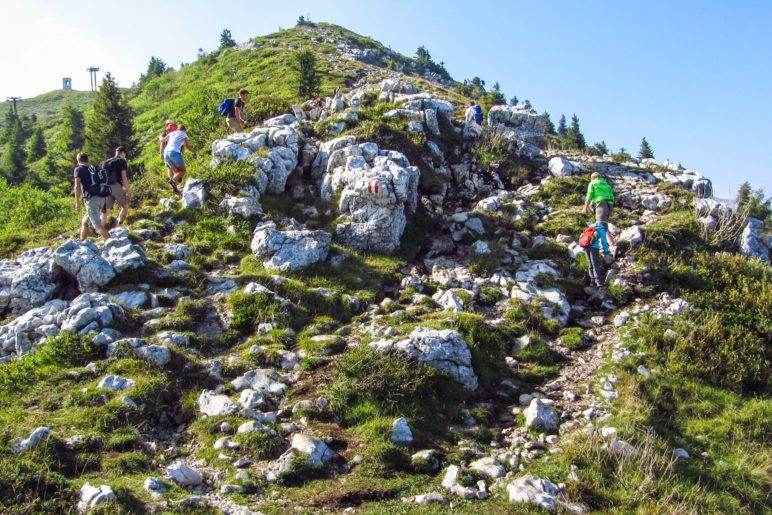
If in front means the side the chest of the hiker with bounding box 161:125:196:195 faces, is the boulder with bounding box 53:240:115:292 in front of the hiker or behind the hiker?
behind

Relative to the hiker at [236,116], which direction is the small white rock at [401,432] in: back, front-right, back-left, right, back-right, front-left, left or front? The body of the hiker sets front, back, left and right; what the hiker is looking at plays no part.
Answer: right

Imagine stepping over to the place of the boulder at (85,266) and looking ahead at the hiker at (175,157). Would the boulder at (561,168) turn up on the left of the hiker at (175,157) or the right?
right

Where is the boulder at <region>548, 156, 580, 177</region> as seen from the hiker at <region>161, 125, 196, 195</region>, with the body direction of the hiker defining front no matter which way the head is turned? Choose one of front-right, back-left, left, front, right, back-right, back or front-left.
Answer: front-right

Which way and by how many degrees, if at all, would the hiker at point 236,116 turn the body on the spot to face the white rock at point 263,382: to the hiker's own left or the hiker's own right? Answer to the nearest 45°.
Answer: approximately 90° to the hiker's own right

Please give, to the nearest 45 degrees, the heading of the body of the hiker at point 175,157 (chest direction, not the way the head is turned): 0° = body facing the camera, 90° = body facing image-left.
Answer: approximately 225°

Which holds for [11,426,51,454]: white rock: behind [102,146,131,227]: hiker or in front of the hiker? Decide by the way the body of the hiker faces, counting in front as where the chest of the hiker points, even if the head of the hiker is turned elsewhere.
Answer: behind

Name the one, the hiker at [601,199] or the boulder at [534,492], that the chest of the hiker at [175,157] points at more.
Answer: the hiker

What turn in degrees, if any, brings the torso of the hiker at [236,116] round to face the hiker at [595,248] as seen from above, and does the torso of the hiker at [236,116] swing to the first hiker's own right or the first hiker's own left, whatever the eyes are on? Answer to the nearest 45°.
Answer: approximately 45° to the first hiker's own right

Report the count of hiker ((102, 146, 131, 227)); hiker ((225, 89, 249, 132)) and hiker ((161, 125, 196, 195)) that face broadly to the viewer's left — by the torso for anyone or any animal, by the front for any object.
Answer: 0

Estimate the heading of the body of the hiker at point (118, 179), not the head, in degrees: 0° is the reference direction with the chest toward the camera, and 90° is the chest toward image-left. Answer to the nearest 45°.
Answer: approximately 225°

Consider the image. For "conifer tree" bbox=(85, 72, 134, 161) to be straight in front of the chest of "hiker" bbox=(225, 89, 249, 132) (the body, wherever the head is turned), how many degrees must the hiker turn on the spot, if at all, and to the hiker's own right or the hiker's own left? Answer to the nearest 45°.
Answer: approximately 135° to the hiker's own left

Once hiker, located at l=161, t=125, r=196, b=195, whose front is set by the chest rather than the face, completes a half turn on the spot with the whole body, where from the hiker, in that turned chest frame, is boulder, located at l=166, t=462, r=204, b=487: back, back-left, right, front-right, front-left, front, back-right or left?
front-left

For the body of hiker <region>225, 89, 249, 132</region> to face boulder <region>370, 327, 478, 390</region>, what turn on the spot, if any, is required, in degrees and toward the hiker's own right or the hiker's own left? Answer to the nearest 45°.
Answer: approximately 90° to the hiker's own right

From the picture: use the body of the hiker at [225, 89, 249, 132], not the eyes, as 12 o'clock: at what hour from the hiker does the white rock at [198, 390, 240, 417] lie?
The white rock is roughly at 3 o'clock from the hiker.

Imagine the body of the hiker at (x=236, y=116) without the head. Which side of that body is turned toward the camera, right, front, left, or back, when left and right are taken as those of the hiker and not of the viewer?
right
